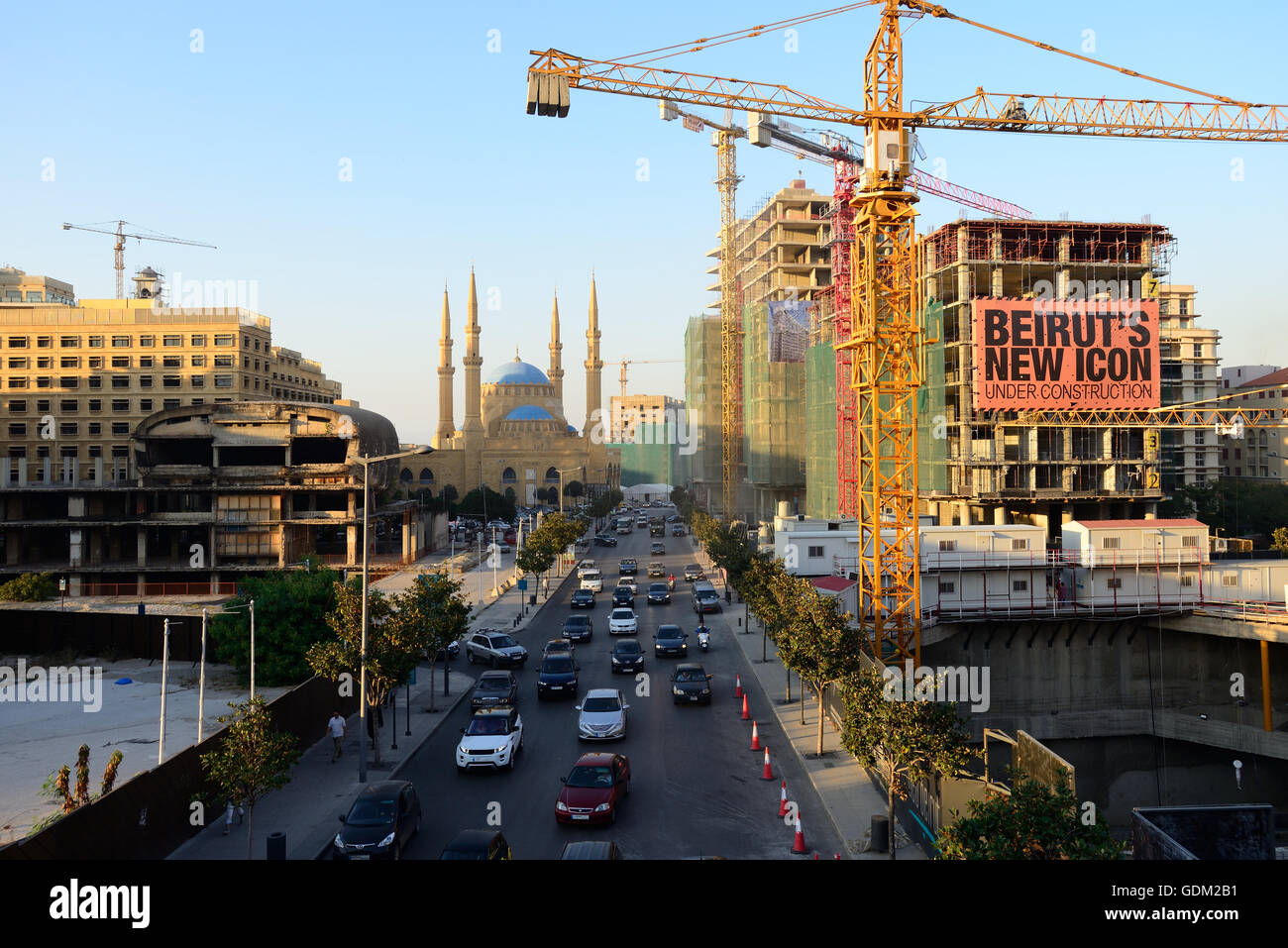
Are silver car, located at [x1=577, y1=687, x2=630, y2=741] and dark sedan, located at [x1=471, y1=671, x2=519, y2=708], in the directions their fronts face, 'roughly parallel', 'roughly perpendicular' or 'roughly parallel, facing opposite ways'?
roughly parallel

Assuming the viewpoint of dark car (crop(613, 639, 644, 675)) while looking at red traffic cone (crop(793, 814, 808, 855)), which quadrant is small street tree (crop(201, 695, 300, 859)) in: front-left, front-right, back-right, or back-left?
front-right

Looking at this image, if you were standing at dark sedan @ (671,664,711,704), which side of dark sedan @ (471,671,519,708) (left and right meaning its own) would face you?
left

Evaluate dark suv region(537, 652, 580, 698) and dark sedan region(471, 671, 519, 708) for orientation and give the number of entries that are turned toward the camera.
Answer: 2

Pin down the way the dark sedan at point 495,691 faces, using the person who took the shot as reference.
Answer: facing the viewer

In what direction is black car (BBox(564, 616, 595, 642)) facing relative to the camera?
toward the camera

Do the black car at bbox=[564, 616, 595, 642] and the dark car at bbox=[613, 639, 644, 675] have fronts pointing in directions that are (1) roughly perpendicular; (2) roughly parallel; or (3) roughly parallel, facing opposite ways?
roughly parallel
